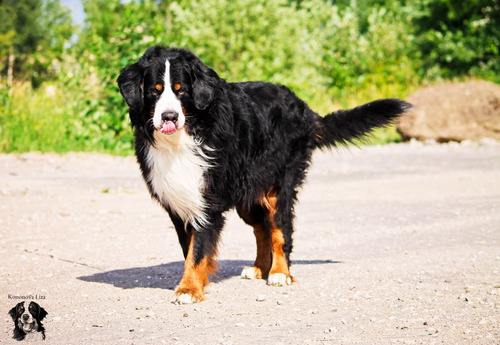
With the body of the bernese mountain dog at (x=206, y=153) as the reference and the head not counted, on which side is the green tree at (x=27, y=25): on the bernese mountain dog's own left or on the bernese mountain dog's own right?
on the bernese mountain dog's own right

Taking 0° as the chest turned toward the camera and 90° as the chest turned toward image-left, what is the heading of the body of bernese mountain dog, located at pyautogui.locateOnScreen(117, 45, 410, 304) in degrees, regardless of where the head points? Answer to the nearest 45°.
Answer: approximately 45°

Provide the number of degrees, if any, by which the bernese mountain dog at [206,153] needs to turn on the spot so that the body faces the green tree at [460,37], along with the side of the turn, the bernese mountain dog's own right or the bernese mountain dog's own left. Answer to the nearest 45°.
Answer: approximately 135° to the bernese mountain dog's own right
